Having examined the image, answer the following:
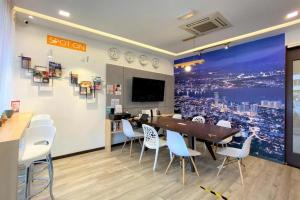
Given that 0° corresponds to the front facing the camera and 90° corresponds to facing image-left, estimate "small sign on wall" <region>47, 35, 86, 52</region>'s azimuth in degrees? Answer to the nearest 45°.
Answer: approximately 315°

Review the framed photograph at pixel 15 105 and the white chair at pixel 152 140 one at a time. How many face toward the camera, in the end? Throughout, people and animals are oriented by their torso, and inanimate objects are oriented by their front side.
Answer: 1

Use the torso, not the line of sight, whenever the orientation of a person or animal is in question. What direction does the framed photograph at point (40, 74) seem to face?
toward the camera

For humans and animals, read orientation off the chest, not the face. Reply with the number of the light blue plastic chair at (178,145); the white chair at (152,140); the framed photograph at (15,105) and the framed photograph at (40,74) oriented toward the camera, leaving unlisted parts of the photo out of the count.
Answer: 2

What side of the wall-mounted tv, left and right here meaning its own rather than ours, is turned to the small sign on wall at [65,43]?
right

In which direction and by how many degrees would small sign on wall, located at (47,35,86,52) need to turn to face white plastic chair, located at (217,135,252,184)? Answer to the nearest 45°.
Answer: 0° — it already faces it

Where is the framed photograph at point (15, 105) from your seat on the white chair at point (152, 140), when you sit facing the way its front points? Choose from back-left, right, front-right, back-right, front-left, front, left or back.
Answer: back-left

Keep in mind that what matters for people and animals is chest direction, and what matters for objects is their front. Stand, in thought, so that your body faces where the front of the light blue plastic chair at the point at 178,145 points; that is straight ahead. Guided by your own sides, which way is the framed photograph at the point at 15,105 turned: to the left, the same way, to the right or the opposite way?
to the right

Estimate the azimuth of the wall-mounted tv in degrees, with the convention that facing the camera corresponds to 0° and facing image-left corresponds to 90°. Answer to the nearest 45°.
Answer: approximately 315°

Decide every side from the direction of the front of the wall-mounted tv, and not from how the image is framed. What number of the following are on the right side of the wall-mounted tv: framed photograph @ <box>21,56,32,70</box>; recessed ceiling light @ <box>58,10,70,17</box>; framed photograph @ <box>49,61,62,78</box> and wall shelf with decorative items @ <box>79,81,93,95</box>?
4

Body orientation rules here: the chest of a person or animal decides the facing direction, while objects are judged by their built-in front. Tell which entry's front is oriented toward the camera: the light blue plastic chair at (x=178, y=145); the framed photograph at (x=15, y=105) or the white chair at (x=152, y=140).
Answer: the framed photograph

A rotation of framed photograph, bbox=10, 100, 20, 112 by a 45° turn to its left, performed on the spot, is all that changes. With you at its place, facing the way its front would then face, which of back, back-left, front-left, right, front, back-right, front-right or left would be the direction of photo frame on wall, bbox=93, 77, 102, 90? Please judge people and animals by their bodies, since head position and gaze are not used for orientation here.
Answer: front-left

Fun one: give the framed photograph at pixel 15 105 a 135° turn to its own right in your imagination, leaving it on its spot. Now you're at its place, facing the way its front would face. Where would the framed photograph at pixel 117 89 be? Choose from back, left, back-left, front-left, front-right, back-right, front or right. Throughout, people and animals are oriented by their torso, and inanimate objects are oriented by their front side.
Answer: back-right

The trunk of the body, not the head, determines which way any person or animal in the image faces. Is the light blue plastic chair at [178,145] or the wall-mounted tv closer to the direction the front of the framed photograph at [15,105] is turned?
the light blue plastic chair
